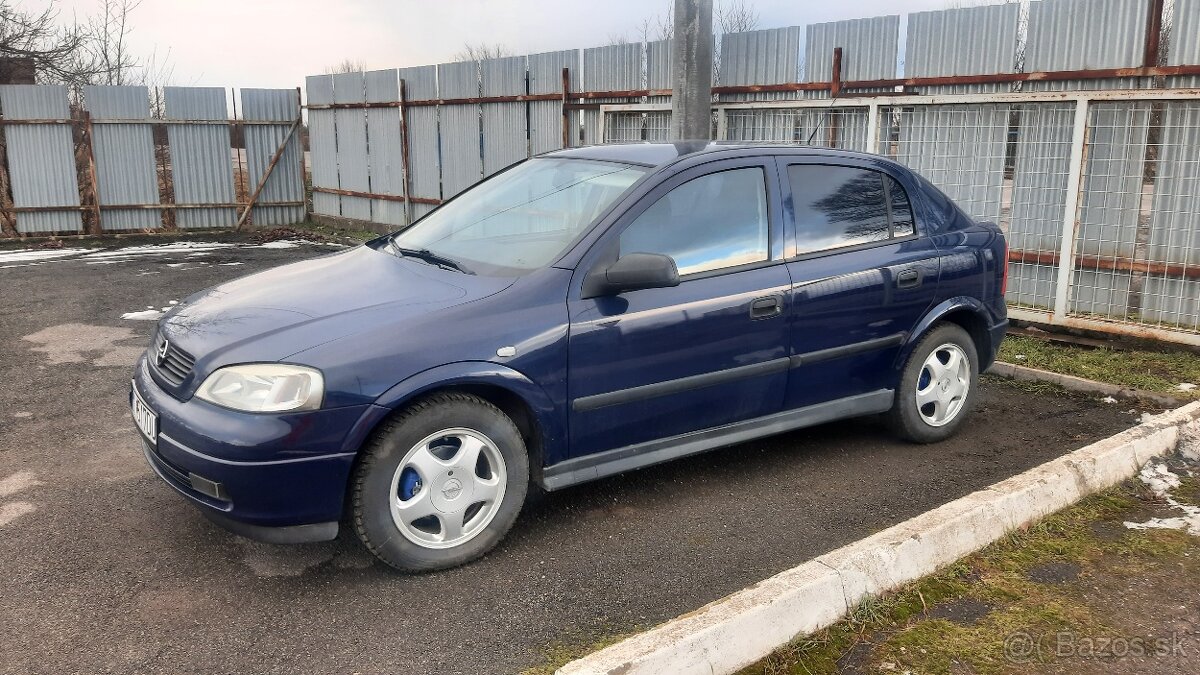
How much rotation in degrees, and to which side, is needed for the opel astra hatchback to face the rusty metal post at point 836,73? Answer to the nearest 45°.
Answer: approximately 180°

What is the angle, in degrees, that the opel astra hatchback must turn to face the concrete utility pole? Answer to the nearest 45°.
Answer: approximately 135° to its right

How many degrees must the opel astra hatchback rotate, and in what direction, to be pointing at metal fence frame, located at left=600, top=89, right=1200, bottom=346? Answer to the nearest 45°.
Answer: approximately 180°

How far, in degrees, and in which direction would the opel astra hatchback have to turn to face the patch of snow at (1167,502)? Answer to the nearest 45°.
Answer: approximately 135° to its left

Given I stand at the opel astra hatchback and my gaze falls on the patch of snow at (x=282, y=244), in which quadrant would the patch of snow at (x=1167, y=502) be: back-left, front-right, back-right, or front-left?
back-right

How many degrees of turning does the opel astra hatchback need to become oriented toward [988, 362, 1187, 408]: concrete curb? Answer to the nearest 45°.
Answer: approximately 180°

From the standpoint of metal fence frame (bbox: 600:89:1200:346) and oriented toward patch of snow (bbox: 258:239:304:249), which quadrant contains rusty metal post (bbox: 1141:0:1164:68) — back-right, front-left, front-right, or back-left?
back-right

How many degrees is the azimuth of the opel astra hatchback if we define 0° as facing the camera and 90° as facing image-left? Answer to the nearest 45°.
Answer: approximately 45°

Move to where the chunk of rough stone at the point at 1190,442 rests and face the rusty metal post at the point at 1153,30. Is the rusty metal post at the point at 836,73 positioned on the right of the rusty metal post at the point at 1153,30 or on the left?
left

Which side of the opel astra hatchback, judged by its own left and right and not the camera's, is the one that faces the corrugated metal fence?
right
